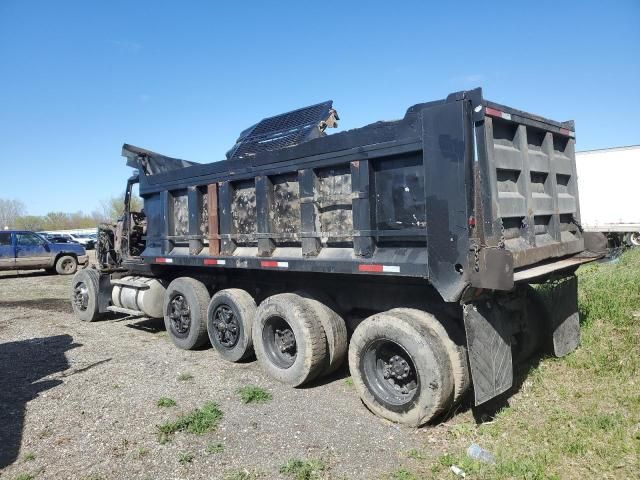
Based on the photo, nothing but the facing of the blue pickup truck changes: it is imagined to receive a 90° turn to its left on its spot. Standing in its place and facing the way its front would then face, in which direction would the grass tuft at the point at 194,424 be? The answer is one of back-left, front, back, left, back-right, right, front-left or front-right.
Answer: back

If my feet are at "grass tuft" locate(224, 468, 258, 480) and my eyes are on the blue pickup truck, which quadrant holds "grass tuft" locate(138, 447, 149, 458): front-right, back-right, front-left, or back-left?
front-left

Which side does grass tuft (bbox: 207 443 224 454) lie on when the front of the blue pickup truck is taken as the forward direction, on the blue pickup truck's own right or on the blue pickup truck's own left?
on the blue pickup truck's own right

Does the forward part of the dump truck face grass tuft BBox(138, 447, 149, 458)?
no

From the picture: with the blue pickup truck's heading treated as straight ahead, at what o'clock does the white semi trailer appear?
The white semi trailer is roughly at 1 o'clock from the blue pickup truck.

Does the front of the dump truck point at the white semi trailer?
no

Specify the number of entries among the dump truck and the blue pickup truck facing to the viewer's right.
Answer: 1

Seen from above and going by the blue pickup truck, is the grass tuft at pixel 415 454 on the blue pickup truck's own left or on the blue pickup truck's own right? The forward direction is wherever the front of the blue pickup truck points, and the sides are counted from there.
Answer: on the blue pickup truck's own right

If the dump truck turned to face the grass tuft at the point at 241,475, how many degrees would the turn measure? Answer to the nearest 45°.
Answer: approximately 90° to its left

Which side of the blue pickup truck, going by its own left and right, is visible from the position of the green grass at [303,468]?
right

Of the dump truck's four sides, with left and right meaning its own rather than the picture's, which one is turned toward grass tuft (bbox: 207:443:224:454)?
left

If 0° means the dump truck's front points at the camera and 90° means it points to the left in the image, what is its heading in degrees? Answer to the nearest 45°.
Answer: approximately 135°

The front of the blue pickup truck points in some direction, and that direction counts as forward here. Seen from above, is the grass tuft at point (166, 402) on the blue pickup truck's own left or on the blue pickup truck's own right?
on the blue pickup truck's own right

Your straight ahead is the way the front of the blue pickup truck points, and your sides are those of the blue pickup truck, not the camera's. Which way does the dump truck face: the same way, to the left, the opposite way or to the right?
to the left

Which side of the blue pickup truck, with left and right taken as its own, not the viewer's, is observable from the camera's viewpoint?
right

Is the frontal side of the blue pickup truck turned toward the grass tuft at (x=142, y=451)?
no

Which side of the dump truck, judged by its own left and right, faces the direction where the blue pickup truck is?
front

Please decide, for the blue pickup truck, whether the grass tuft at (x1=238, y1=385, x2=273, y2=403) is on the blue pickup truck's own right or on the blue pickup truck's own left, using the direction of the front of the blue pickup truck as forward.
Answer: on the blue pickup truck's own right
